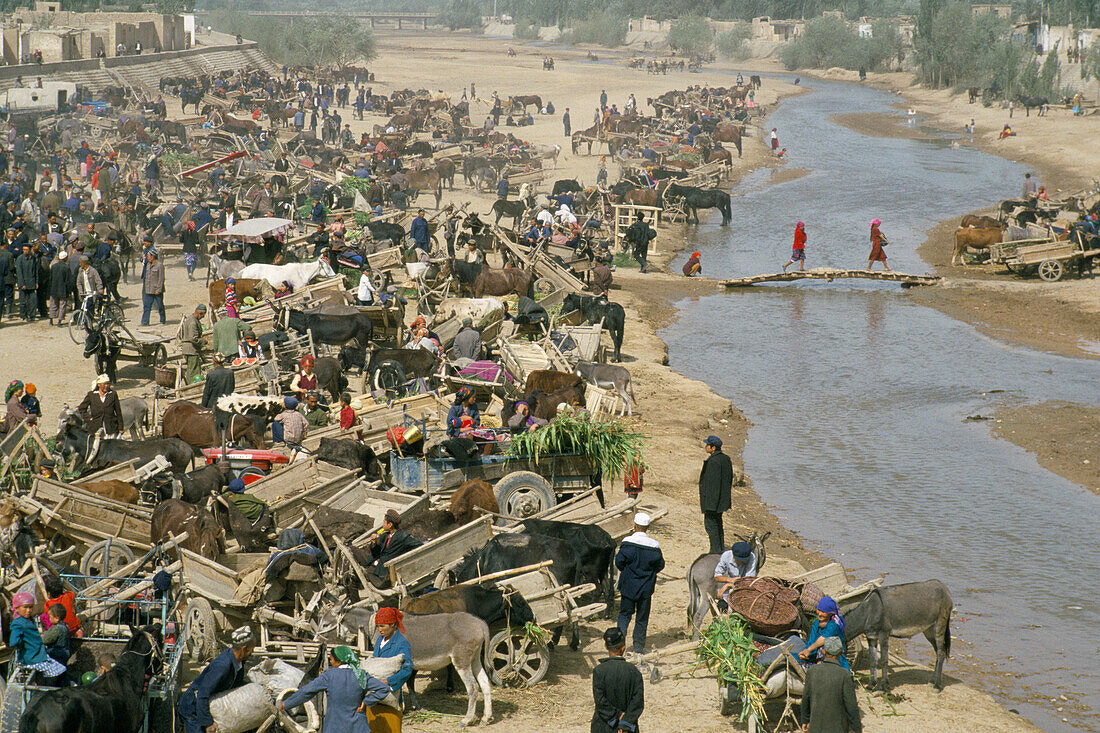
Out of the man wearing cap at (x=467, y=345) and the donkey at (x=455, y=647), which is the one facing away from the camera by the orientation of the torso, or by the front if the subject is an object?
the man wearing cap

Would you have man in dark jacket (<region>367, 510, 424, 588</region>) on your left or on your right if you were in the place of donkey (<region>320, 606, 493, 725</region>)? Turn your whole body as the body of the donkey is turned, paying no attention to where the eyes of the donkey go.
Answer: on your right

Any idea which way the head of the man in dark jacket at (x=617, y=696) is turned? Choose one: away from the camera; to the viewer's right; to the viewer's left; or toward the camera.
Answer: away from the camera

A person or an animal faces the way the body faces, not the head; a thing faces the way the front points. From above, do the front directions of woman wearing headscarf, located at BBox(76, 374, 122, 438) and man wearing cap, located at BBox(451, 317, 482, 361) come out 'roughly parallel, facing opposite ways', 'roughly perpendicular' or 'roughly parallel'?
roughly parallel, facing opposite ways

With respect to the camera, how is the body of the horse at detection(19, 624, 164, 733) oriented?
to the viewer's right

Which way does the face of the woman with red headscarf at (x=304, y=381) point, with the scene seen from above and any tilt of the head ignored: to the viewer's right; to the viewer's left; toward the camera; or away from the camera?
toward the camera

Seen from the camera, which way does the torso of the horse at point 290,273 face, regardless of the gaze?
to the viewer's right

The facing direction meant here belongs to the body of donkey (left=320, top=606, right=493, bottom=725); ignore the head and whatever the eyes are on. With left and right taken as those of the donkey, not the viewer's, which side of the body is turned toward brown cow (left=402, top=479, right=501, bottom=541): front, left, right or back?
right

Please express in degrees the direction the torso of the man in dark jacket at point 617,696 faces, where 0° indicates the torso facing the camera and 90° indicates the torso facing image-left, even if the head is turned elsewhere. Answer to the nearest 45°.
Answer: approximately 180°

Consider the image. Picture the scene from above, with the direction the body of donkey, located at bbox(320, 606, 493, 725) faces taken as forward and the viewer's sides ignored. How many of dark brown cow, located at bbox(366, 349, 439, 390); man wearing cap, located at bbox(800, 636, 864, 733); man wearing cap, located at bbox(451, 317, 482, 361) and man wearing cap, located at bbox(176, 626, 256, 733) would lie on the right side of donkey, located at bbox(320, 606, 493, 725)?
2

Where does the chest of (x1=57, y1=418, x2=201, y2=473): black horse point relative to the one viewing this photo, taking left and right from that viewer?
facing to the left of the viewer

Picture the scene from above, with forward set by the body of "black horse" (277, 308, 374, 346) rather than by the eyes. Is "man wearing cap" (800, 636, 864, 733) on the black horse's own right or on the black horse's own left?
on the black horse's own left
